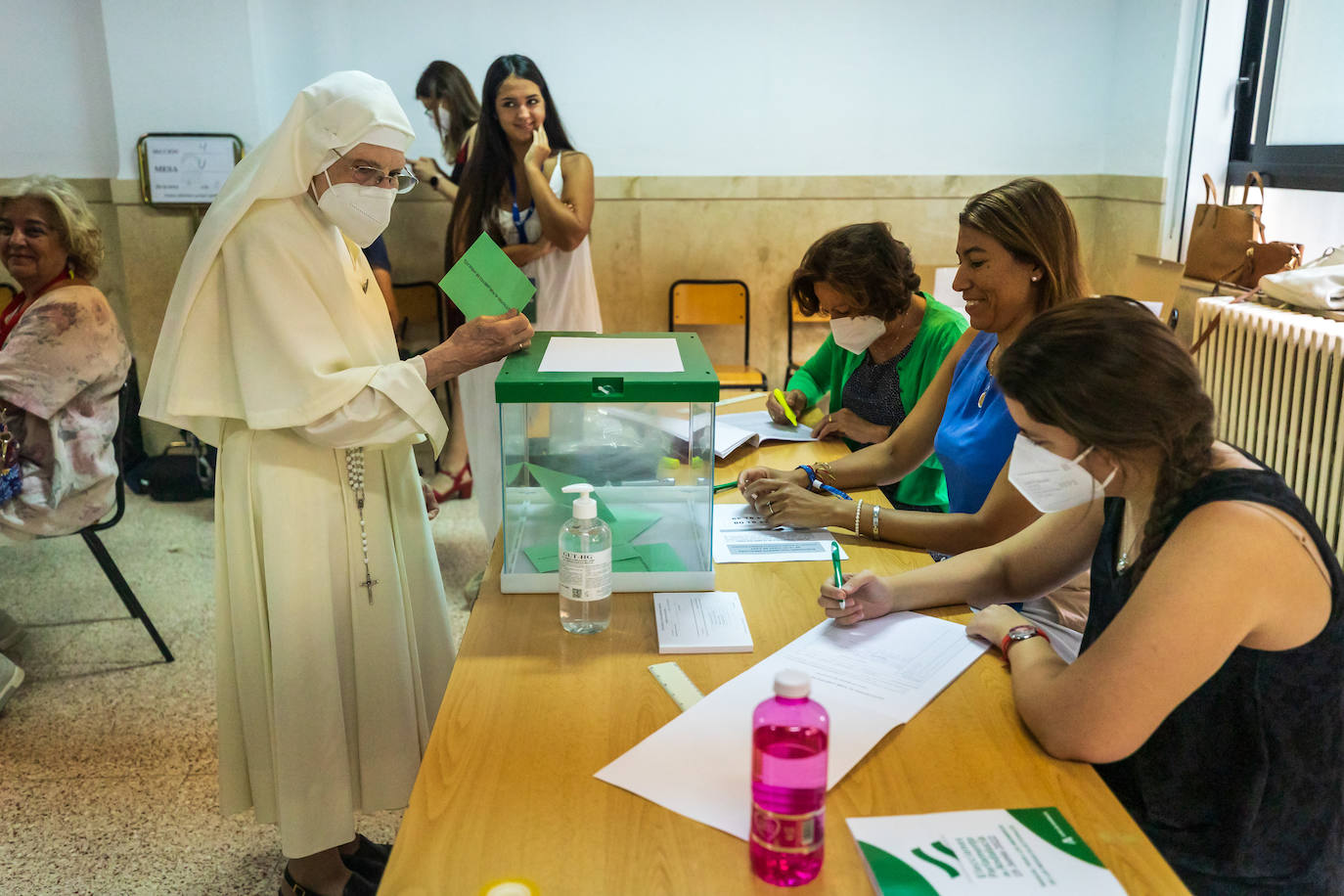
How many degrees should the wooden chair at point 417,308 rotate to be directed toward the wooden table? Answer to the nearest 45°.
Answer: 0° — it already faces it

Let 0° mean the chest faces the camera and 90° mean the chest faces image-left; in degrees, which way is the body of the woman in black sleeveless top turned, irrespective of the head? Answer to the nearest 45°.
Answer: approximately 90°

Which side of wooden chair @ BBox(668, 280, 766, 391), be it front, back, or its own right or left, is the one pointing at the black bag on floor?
right

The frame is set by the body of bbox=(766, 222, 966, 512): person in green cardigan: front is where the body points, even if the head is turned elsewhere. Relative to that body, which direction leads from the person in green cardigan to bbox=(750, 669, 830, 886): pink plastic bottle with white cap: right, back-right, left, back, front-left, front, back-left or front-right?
front-left

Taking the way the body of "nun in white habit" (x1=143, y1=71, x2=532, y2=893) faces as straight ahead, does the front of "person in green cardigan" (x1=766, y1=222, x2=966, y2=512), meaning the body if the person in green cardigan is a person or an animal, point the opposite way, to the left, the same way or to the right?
the opposite way

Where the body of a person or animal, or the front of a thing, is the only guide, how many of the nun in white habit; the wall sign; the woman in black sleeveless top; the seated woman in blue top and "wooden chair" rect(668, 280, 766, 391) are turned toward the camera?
2

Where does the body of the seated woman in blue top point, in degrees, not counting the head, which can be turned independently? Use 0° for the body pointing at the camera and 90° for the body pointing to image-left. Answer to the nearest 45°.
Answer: approximately 90°

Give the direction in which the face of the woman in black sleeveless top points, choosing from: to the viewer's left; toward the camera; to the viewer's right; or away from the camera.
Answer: to the viewer's left
